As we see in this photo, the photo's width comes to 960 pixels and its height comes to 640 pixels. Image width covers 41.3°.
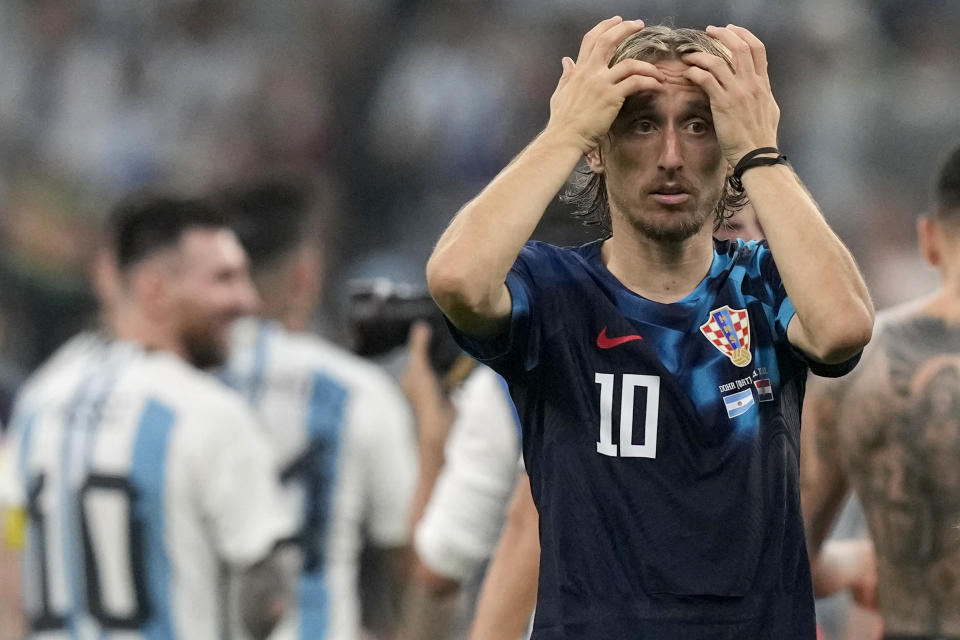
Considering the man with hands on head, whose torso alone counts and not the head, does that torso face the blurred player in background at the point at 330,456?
no

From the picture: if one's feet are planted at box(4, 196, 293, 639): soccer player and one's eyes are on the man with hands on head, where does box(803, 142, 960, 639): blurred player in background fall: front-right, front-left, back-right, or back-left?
front-left

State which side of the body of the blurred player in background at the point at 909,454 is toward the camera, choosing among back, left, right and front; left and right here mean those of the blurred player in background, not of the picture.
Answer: back

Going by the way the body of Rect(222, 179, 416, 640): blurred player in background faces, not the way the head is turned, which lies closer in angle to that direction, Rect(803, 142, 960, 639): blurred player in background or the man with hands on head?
the blurred player in background

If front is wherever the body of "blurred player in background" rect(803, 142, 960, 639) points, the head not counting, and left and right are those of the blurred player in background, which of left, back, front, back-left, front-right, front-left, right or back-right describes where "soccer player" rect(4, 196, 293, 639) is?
left

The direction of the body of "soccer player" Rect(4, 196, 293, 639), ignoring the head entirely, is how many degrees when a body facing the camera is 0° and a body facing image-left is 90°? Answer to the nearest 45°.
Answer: approximately 225°

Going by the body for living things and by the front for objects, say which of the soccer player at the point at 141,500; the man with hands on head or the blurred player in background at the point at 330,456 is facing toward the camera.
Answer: the man with hands on head

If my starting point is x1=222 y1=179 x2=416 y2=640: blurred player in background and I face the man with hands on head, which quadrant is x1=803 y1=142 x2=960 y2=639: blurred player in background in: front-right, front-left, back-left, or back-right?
front-left

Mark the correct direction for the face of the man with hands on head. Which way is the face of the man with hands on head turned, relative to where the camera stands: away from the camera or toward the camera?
toward the camera

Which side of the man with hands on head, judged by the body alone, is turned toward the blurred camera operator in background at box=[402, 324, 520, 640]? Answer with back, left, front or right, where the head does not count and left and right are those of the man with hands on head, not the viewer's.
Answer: back

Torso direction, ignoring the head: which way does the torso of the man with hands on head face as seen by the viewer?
toward the camera

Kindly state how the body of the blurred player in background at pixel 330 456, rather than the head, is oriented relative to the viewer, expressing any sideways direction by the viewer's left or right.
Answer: facing away from the viewer and to the right of the viewer

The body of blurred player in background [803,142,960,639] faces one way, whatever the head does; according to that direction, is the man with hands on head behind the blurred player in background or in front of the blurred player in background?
behind

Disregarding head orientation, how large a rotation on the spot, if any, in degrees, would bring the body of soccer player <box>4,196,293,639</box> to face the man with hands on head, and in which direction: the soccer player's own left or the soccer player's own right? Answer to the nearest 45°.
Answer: approximately 135° to the soccer player's own right

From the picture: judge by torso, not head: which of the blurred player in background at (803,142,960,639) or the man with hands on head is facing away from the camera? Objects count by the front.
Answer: the blurred player in background

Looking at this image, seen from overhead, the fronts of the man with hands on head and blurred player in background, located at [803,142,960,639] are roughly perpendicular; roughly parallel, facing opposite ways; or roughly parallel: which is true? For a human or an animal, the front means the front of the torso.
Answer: roughly parallel, facing opposite ways

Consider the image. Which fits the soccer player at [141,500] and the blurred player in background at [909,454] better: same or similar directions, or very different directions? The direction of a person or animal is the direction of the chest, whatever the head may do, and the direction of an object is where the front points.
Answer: same or similar directions

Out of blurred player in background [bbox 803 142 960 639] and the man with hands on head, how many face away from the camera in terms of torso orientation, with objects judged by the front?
1

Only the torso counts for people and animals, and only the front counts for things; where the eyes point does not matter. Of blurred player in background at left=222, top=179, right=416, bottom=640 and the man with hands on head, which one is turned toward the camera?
the man with hands on head
